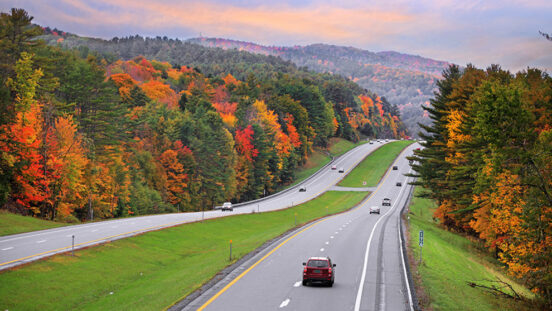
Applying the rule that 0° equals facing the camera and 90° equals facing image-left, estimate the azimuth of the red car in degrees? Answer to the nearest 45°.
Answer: approximately 180°
